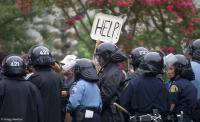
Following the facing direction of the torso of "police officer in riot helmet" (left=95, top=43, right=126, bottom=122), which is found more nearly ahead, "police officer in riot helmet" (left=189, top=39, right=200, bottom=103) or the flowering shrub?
the flowering shrub

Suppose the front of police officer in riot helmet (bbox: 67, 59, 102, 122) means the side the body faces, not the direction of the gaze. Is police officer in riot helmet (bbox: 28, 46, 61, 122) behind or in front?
in front

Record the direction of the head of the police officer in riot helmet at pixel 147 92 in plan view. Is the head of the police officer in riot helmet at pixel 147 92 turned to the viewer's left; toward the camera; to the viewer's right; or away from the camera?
away from the camera

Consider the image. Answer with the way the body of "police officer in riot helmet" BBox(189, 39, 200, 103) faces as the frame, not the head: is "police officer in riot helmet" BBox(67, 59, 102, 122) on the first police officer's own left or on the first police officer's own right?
on the first police officer's own left

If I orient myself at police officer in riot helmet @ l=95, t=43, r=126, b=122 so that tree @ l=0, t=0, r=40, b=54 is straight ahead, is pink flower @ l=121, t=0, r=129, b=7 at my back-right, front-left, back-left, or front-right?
front-right

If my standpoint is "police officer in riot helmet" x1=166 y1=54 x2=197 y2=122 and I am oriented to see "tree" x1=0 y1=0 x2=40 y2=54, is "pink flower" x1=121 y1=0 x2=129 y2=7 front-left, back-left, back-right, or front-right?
front-right

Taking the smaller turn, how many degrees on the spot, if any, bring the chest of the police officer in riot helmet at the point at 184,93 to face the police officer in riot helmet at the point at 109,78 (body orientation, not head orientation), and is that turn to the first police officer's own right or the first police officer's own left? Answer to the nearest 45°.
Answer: approximately 45° to the first police officer's own left

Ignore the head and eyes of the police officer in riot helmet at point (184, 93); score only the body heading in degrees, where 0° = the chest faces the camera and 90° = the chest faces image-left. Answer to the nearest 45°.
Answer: approximately 135°

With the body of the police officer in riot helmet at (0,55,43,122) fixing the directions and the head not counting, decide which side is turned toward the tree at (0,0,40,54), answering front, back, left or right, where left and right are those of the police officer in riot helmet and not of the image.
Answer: front

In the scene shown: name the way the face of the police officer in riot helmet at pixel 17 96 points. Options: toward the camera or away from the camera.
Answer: away from the camera

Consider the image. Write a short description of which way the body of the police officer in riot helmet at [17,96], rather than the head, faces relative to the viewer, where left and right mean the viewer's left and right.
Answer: facing away from the viewer
